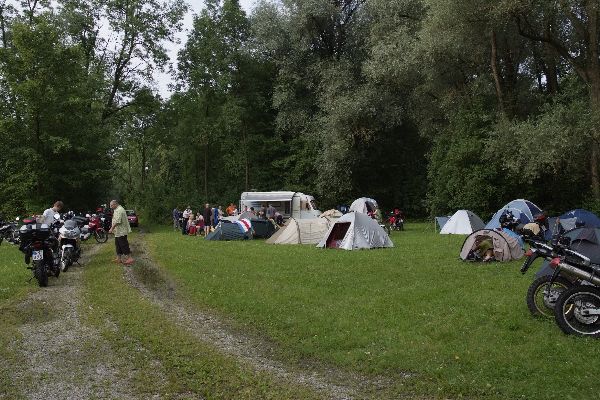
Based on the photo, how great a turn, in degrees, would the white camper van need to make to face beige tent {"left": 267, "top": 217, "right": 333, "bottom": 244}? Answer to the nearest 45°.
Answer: approximately 90° to its right

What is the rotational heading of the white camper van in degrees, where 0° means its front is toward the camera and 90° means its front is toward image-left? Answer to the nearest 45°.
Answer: approximately 270°

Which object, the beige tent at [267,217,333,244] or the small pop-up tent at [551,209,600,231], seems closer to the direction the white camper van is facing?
the small pop-up tent

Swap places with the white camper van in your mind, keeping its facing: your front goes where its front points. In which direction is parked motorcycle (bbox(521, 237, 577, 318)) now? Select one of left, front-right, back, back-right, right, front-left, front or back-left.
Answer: right
